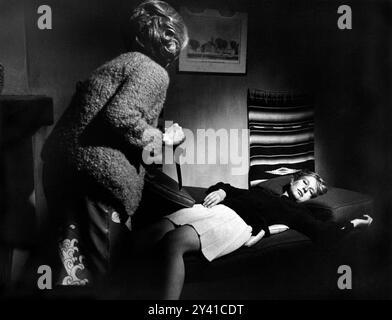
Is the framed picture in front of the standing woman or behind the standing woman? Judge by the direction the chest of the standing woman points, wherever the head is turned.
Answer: in front

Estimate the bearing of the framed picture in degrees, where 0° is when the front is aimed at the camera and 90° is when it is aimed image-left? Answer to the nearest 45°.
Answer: approximately 0°

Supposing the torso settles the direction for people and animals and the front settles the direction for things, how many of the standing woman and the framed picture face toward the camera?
1

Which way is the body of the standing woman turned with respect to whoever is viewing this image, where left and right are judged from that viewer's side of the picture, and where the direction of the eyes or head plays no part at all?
facing away from the viewer and to the right of the viewer
